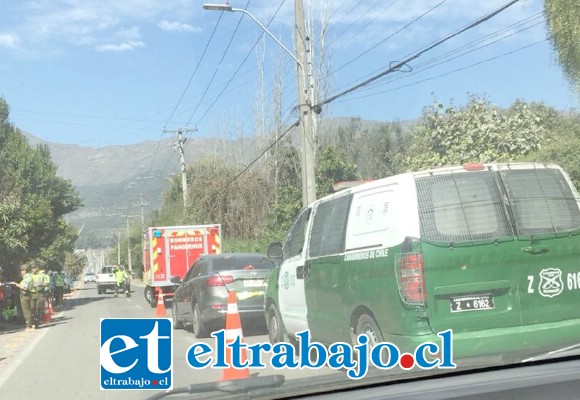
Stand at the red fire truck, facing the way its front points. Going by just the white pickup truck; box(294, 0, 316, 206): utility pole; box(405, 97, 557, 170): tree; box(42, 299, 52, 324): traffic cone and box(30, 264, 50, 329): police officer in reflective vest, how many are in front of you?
1

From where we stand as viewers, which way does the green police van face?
facing away from the viewer and to the left of the viewer

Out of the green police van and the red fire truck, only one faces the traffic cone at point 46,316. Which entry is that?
the green police van

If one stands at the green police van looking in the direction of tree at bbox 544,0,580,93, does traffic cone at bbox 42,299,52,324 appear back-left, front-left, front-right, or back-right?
front-left

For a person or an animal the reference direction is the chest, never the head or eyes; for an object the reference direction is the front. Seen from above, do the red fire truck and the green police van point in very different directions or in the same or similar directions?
same or similar directions

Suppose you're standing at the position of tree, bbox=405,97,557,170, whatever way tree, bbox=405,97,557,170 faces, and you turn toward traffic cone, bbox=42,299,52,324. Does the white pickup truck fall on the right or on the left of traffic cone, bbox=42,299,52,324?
right

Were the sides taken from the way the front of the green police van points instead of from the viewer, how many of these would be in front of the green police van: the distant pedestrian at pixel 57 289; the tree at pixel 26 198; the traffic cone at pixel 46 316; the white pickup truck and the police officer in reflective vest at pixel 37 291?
5

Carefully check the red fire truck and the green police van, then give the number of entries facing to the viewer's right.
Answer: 0

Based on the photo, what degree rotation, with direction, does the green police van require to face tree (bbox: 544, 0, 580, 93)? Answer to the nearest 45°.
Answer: approximately 45° to its right

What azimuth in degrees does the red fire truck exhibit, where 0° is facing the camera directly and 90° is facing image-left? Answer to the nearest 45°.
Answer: approximately 180°

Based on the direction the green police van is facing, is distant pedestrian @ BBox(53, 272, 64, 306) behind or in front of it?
in front

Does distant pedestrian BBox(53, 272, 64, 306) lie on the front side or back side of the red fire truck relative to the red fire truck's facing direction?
on the front side

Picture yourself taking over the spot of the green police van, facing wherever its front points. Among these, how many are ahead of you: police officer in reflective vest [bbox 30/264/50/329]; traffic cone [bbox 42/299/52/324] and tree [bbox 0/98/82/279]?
3

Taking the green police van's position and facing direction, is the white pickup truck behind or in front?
in front
